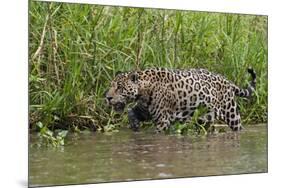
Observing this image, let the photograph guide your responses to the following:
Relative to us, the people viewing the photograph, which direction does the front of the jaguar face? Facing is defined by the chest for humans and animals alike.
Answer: facing to the left of the viewer

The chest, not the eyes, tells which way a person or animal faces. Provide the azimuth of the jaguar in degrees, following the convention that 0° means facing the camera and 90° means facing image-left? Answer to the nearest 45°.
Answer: approximately 90°
